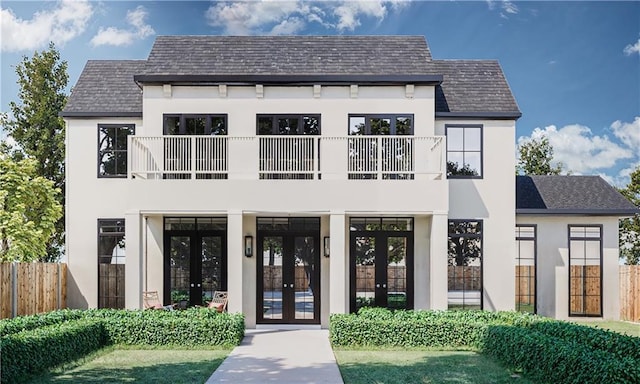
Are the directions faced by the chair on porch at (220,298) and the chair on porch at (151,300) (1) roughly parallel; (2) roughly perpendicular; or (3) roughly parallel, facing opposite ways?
roughly perpendicular

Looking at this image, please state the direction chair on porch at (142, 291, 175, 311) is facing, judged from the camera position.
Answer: facing the viewer and to the right of the viewer

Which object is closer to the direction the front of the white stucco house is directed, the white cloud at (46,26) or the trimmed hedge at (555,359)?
the trimmed hedge

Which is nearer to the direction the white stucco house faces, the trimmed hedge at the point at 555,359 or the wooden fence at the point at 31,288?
the trimmed hedge

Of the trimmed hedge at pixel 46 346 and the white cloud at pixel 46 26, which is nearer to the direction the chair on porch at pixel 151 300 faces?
the trimmed hedge

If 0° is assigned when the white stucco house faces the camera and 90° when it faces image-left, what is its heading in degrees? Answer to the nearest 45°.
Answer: approximately 0°

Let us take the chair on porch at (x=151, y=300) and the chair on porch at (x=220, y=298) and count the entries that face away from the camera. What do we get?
0

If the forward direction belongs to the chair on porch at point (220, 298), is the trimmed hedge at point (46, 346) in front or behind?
in front
